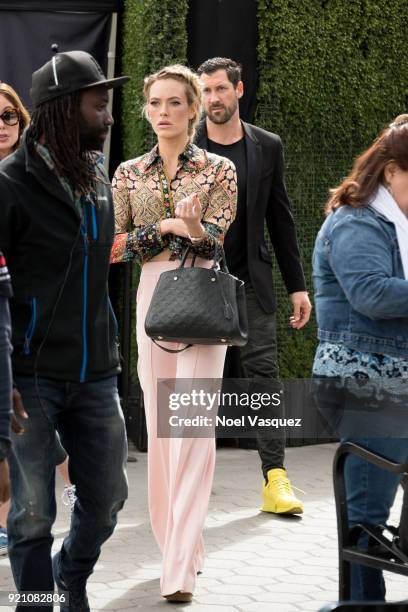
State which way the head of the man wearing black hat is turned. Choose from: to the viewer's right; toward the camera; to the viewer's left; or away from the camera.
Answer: to the viewer's right

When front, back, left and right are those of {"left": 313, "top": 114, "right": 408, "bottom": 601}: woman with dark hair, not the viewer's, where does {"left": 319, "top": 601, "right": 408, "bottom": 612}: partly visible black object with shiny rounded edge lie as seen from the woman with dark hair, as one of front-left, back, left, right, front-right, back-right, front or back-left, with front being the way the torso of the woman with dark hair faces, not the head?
right

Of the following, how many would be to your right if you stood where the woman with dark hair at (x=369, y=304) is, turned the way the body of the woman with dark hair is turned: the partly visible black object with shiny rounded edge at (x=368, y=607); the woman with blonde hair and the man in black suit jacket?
1

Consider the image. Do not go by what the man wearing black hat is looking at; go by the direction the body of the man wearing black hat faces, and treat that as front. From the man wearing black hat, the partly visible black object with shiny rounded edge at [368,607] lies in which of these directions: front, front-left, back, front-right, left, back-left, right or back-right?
front

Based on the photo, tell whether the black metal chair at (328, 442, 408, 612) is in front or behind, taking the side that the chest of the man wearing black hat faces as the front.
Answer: in front

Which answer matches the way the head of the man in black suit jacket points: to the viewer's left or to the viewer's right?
to the viewer's left

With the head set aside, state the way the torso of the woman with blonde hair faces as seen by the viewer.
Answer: toward the camera

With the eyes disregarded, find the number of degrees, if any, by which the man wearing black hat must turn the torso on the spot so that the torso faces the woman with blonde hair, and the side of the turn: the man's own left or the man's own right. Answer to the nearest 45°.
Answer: approximately 135° to the man's own left

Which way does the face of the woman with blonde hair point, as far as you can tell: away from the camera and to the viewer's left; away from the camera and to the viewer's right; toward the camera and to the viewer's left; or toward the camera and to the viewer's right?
toward the camera and to the viewer's left

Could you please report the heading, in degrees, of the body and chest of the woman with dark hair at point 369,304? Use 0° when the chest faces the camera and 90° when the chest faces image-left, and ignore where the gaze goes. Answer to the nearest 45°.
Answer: approximately 270°

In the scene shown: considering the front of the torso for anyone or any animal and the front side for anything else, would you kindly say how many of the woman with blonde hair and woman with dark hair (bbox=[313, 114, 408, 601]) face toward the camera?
1
